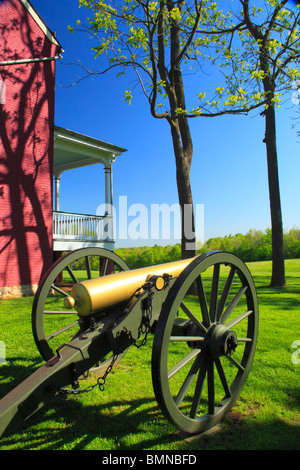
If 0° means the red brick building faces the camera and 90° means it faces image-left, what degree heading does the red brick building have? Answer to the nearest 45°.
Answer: approximately 270°
